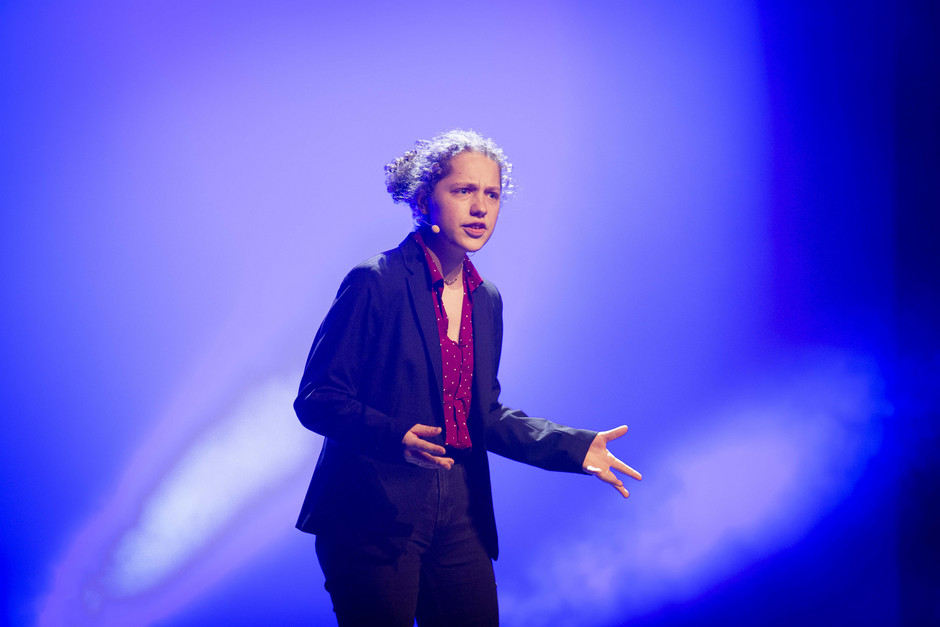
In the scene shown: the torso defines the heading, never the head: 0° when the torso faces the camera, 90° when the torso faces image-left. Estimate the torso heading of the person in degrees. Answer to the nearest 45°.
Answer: approximately 315°
